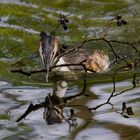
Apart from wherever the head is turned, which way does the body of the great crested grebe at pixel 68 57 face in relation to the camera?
to the viewer's left

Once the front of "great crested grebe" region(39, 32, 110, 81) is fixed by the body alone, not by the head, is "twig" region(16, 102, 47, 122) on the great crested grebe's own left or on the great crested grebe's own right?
on the great crested grebe's own left
